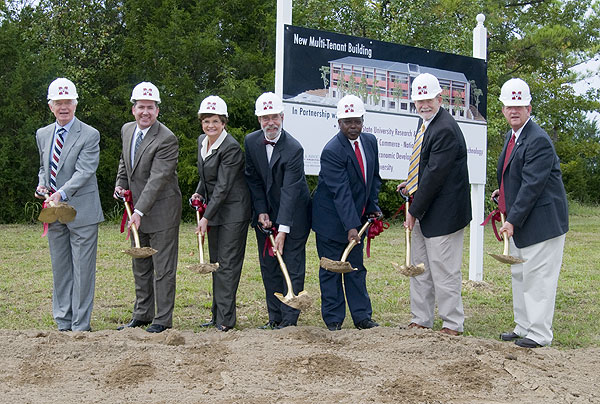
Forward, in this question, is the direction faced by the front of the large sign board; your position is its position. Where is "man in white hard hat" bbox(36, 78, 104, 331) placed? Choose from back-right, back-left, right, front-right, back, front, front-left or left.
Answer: right

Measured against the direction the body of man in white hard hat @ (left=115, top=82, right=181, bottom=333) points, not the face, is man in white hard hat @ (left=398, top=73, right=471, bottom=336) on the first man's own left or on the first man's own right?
on the first man's own left

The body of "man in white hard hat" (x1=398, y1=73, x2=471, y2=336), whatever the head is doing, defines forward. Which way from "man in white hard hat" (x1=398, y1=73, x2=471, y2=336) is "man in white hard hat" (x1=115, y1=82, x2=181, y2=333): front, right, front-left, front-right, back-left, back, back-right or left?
front-right

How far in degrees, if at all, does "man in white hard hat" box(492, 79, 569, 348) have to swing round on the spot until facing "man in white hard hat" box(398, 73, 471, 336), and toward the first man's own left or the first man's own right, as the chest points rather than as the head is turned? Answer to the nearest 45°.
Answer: approximately 45° to the first man's own right

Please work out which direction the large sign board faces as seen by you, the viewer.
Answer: facing the viewer and to the right of the viewer

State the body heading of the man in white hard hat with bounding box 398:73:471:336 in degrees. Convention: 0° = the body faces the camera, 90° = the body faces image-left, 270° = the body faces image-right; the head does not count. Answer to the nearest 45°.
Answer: approximately 45°

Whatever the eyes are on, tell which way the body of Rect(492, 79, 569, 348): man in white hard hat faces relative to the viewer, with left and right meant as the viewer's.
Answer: facing the viewer and to the left of the viewer

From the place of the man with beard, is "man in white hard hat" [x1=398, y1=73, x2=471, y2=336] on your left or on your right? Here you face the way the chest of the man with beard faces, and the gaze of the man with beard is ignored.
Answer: on your left

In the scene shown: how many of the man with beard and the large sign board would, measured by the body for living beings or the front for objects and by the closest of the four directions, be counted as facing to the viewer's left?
0
